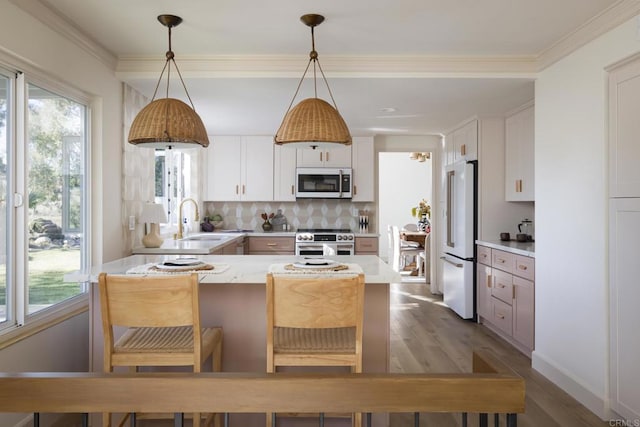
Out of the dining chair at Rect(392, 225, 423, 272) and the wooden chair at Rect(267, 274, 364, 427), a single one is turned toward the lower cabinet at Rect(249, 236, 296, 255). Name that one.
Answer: the wooden chair

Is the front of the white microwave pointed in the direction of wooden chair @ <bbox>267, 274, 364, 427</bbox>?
yes

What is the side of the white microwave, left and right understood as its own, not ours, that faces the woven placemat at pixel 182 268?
front

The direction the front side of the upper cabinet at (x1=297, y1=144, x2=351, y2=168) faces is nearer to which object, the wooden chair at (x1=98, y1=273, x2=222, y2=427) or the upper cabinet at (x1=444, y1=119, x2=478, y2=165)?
the wooden chair

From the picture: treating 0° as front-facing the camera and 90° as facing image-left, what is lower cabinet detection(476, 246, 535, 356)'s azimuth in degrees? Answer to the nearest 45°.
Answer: approximately 45°

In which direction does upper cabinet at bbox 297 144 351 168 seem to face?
toward the camera

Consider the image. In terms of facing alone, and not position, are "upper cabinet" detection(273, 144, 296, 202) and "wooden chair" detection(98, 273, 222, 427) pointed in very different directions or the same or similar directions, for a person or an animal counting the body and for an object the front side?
very different directions

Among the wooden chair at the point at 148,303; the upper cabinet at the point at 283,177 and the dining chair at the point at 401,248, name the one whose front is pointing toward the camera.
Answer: the upper cabinet

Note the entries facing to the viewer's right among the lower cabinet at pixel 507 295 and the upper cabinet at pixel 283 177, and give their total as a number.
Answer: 0

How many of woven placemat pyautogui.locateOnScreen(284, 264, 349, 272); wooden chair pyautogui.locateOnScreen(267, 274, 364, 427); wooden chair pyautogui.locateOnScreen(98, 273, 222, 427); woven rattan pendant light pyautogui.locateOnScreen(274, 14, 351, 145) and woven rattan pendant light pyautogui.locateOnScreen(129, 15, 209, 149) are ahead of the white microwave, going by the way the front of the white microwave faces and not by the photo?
5

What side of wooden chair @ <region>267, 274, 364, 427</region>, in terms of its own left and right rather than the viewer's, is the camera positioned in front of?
back

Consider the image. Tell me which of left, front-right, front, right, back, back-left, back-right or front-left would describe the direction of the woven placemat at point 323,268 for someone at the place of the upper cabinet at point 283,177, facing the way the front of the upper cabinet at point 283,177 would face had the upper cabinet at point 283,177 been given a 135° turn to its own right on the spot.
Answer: back-left

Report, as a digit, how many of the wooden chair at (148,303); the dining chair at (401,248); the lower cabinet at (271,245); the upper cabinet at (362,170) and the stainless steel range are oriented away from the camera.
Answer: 1

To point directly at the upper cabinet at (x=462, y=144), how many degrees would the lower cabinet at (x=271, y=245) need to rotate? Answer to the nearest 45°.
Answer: approximately 90° to its left

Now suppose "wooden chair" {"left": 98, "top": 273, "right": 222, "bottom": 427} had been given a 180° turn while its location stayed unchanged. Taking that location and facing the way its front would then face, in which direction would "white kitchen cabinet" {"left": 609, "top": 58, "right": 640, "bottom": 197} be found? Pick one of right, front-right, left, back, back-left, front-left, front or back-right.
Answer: left

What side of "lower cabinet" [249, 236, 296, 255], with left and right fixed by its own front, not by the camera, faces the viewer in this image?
front

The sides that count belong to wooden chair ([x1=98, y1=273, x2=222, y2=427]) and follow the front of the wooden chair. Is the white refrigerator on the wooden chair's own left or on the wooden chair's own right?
on the wooden chair's own right

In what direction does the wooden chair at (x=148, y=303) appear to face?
away from the camera

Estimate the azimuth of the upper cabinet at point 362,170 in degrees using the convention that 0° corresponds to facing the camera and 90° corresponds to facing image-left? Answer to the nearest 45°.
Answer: approximately 0°

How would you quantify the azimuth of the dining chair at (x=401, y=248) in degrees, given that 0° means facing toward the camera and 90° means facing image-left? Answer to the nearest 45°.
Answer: approximately 270°

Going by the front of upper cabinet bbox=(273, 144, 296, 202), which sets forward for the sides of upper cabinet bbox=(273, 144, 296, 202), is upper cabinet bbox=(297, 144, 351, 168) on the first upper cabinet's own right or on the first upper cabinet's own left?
on the first upper cabinet's own left

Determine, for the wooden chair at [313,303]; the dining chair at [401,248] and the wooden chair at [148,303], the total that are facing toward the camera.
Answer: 0
